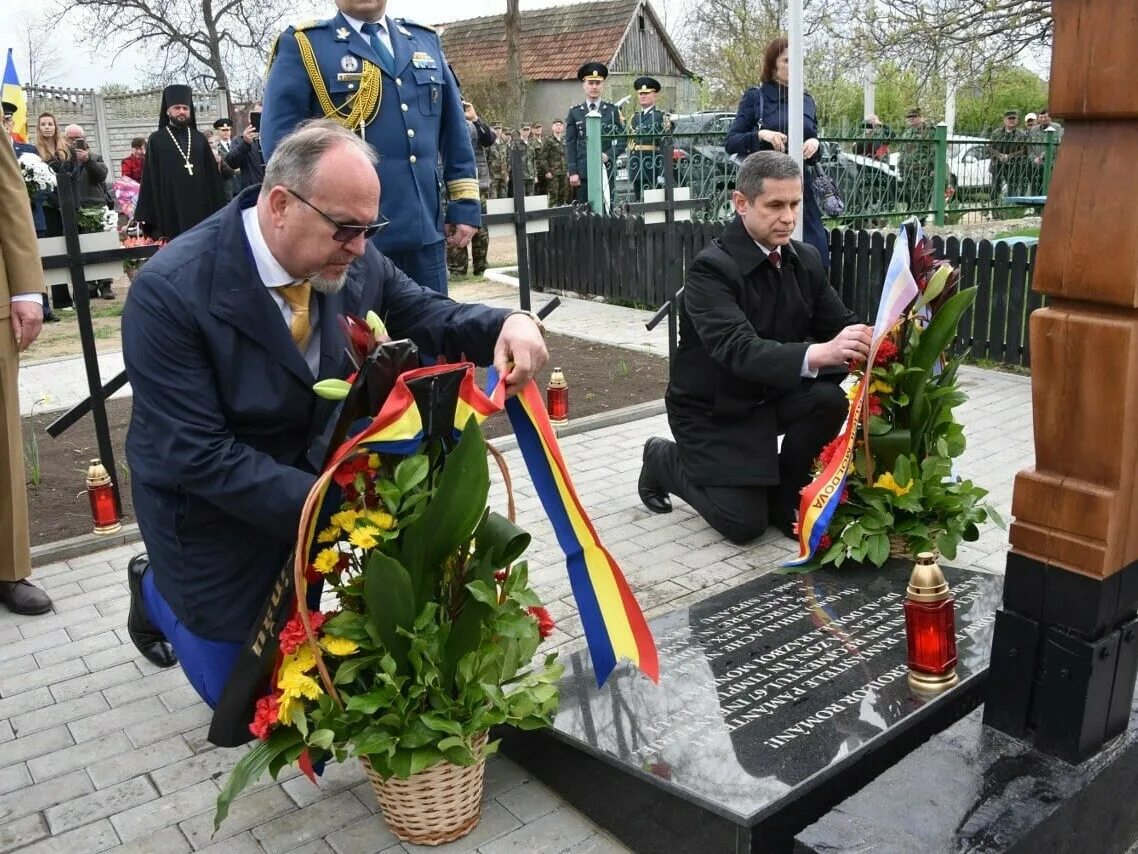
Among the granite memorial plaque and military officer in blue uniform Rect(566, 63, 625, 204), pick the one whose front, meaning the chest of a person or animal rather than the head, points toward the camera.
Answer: the military officer in blue uniform

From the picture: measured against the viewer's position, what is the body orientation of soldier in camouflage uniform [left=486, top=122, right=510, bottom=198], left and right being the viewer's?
facing the viewer

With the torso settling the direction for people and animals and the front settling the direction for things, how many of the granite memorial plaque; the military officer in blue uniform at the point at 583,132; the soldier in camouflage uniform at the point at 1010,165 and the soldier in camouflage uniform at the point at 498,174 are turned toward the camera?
3

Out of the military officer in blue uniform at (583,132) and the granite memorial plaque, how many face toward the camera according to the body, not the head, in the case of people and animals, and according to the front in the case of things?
1

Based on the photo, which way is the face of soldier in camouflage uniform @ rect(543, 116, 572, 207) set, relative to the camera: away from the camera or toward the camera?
toward the camera

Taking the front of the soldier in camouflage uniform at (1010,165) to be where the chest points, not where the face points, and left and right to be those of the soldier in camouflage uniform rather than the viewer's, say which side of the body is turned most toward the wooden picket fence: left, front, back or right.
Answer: front

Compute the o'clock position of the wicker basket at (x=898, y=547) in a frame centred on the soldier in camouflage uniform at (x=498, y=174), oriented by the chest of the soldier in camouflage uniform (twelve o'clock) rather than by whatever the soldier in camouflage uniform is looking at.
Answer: The wicker basket is roughly at 12 o'clock from the soldier in camouflage uniform.

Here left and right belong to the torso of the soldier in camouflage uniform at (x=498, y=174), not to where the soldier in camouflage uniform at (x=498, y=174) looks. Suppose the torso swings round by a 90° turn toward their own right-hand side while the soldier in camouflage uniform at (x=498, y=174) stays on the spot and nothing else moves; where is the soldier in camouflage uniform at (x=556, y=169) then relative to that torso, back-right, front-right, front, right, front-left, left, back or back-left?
back-right

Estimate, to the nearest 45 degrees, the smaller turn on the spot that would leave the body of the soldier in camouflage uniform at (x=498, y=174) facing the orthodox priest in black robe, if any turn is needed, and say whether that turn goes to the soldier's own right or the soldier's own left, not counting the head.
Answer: approximately 45° to the soldier's own right

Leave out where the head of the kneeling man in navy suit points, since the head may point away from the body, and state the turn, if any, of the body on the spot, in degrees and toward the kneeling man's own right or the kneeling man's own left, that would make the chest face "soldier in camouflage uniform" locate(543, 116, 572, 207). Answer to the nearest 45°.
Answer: approximately 135° to the kneeling man's own left

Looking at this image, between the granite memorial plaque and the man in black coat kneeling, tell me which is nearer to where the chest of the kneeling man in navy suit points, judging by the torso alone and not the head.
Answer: the granite memorial plaque

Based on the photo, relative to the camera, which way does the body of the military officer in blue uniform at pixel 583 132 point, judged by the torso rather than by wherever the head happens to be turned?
toward the camera

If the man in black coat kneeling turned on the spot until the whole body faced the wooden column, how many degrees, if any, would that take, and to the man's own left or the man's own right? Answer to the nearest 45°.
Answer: approximately 45° to the man's own right

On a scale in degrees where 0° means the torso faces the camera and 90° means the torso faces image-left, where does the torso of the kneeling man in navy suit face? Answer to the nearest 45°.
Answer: approximately 315°

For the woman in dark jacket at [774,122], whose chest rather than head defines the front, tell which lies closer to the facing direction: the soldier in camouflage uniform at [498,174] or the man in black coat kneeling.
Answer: the man in black coat kneeling

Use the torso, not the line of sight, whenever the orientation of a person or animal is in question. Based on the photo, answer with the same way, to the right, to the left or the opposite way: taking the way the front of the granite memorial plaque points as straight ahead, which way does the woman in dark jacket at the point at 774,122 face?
the opposite way
